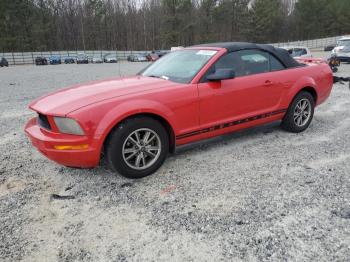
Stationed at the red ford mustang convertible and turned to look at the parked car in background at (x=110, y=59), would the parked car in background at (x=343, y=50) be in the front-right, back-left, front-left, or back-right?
front-right

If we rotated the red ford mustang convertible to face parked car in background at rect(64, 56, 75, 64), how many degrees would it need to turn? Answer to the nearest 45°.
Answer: approximately 135° to its right

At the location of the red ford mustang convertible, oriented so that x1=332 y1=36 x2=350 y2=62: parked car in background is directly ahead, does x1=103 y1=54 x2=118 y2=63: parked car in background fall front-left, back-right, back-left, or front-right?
front-left

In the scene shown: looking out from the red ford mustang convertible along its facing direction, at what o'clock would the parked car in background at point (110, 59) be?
The parked car in background is roughly at 4 o'clock from the red ford mustang convertible.

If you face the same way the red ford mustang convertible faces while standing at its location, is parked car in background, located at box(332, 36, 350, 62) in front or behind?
behind

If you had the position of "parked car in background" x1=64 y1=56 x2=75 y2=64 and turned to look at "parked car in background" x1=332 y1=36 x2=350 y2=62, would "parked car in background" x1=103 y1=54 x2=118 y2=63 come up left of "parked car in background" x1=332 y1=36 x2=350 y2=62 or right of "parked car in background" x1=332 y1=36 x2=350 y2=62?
left

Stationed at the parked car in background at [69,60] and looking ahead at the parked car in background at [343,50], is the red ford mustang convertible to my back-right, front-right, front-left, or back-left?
front-right
